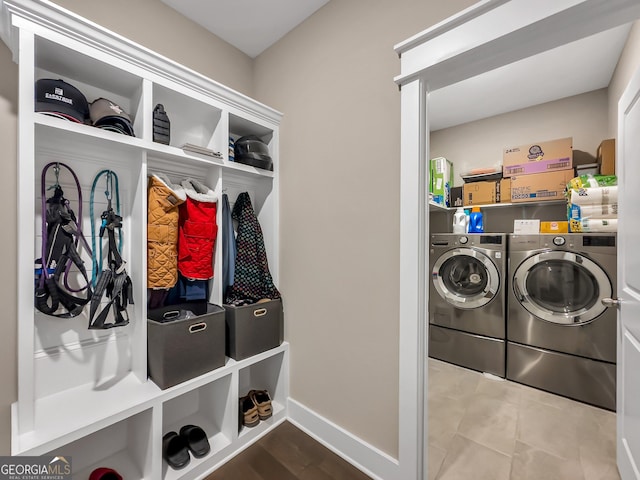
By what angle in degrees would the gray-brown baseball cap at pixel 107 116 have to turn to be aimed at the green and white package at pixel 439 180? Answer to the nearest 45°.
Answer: approximately 45° to its left

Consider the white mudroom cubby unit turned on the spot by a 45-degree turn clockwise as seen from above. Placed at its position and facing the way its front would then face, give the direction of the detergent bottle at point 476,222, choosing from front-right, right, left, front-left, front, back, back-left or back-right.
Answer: left

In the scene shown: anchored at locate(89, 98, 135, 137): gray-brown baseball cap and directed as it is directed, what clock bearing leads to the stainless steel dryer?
The stainless steel dryer is roughly at 11 o'clock from the gray-brown baseball cap.

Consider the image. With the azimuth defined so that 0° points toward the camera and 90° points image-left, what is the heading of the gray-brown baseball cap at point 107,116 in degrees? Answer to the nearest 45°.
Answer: approximately 315°

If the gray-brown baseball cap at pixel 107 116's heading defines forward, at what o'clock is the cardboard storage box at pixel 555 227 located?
The cardboard storage box is roughly at 11 o'clock from the gray-brown baseball cap.

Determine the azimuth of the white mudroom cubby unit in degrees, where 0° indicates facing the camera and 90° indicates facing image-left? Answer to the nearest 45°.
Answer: approximately 315°

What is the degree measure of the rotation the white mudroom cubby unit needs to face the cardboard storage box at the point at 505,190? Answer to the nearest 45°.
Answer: approximately 45° to its left

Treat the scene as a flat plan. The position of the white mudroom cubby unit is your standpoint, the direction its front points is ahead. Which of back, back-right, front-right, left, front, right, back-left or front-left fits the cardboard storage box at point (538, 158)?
front-left
